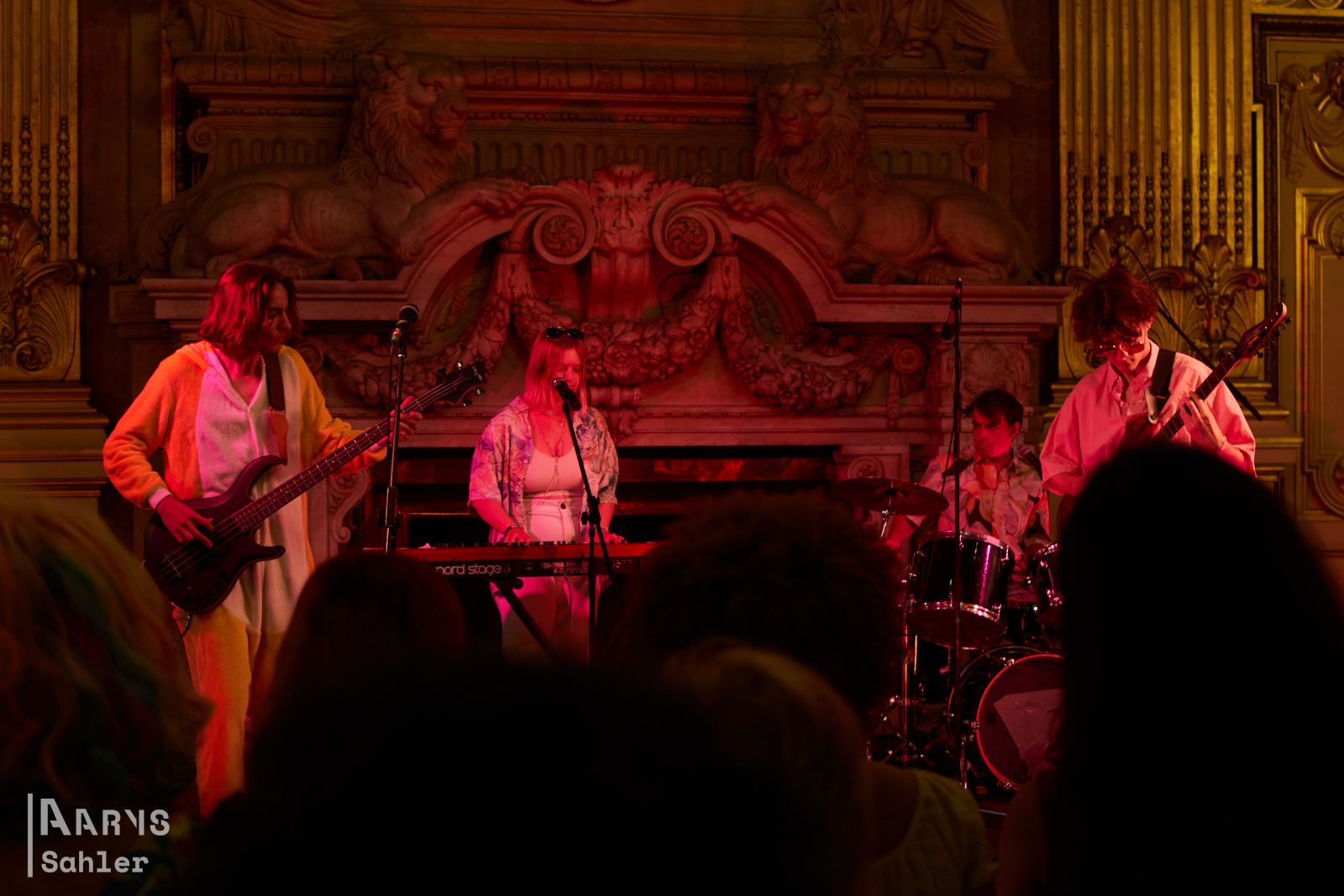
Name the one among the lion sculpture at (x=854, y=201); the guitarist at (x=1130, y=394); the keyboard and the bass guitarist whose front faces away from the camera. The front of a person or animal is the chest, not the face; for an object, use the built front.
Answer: the keyboard

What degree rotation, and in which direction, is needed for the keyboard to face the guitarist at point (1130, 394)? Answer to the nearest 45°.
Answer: approximately 90° to its right

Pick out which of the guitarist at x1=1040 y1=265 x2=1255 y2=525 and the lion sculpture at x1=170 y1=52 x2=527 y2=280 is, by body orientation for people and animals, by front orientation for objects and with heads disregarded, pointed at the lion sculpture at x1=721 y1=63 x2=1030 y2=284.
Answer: the lion sculpture at x1=170 y1=52 x2=527 y2=280

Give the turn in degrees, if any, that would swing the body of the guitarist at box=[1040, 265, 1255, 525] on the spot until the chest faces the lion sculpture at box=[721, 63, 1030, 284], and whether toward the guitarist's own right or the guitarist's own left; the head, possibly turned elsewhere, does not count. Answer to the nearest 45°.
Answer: approximately 135° to the guitarist's own right

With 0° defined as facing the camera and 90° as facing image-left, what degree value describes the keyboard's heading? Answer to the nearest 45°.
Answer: approximately 180°

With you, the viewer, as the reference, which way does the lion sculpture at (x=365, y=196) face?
facing to the right of the viewer

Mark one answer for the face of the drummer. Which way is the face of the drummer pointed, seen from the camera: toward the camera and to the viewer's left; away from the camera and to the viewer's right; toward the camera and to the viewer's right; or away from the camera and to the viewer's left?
toward the camera and to the viewer's left

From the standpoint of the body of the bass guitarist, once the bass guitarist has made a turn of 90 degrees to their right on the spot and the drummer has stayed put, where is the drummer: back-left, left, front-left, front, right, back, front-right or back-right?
back-left

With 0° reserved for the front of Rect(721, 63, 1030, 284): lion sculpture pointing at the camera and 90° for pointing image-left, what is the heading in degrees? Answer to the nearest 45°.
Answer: approximately 90°

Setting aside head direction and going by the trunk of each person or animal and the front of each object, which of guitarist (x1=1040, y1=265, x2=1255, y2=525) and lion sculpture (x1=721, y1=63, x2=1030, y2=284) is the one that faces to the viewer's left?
the lion sculpture
